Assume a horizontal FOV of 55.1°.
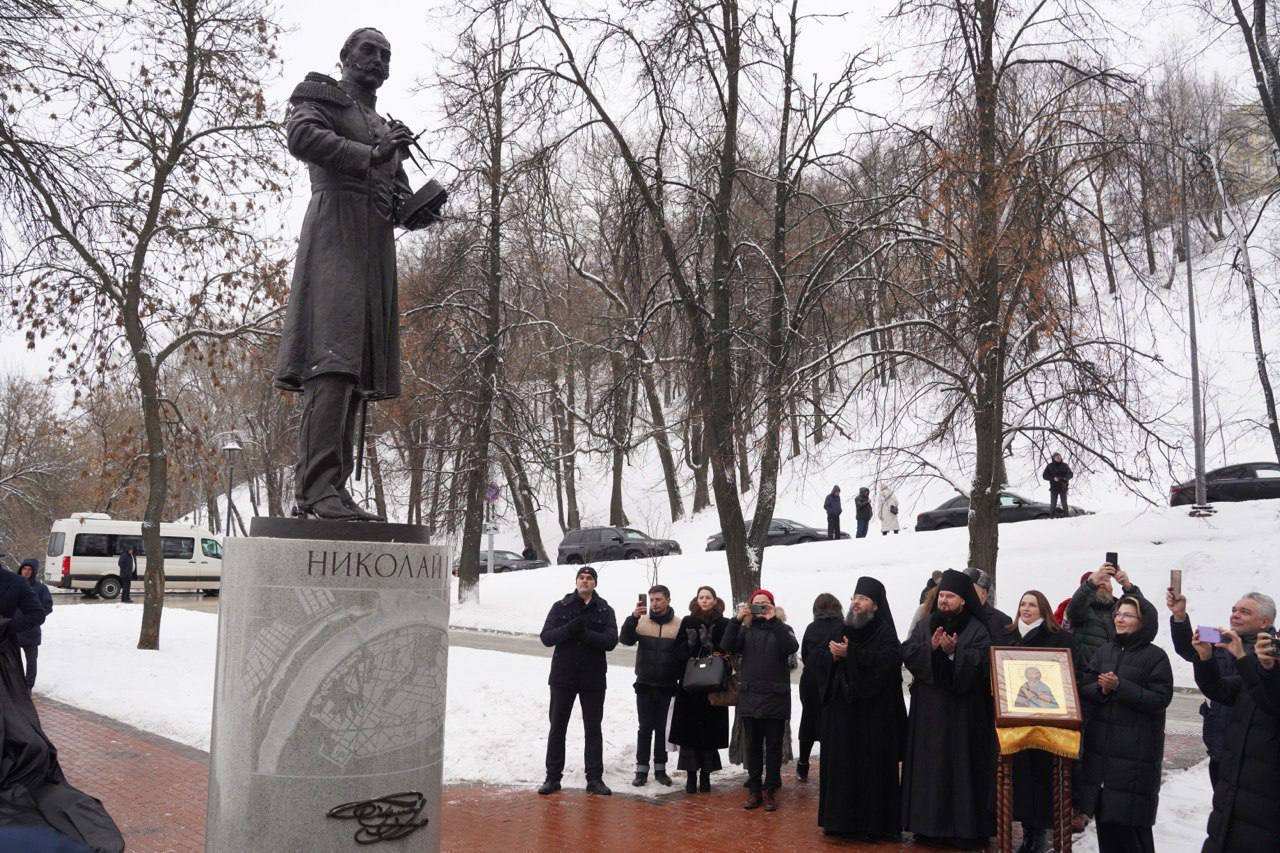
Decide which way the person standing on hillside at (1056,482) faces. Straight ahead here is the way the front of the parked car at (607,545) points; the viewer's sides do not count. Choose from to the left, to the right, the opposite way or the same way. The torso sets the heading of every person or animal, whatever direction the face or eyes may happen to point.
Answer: to the right

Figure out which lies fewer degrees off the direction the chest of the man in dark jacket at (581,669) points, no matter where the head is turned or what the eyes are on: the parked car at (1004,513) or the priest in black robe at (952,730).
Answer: the priest in black robe

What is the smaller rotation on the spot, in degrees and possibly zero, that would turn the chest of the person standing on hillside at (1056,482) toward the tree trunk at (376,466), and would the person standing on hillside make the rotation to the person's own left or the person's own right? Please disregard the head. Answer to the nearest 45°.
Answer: approximately 90° to the person's own right

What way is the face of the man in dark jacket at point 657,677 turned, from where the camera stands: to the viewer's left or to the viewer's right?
to the viewer's left

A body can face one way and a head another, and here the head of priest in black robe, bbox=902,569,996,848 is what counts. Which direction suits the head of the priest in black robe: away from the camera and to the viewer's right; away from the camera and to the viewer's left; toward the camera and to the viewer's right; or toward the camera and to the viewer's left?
toward the camera and to the viewer's left

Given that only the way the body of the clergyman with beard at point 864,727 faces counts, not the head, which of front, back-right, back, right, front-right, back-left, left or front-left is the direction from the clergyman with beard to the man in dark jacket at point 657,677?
right

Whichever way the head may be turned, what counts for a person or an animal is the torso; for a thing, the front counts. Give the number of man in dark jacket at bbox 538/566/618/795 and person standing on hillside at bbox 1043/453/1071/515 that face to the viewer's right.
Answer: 0

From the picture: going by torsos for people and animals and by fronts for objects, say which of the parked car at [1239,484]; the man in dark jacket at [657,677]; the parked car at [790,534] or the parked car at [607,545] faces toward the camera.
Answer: the man in dark jacket

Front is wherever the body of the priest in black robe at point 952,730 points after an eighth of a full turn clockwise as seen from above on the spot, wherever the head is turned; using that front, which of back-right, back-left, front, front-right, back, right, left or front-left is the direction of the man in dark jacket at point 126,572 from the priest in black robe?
front-right

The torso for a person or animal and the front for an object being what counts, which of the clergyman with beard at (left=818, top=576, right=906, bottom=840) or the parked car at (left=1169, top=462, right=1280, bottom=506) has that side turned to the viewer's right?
the parked car

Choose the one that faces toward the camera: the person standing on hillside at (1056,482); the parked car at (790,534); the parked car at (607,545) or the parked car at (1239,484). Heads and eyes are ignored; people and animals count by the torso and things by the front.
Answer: the person standing on hillside

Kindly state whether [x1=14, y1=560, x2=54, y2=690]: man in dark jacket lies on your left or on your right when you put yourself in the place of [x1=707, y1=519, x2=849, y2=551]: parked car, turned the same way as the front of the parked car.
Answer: on your right

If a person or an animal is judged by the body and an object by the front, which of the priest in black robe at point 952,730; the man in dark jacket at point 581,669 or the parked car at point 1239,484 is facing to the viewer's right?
the parked car

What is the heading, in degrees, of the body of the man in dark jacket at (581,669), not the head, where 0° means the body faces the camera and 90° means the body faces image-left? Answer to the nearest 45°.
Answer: approximately 0°
